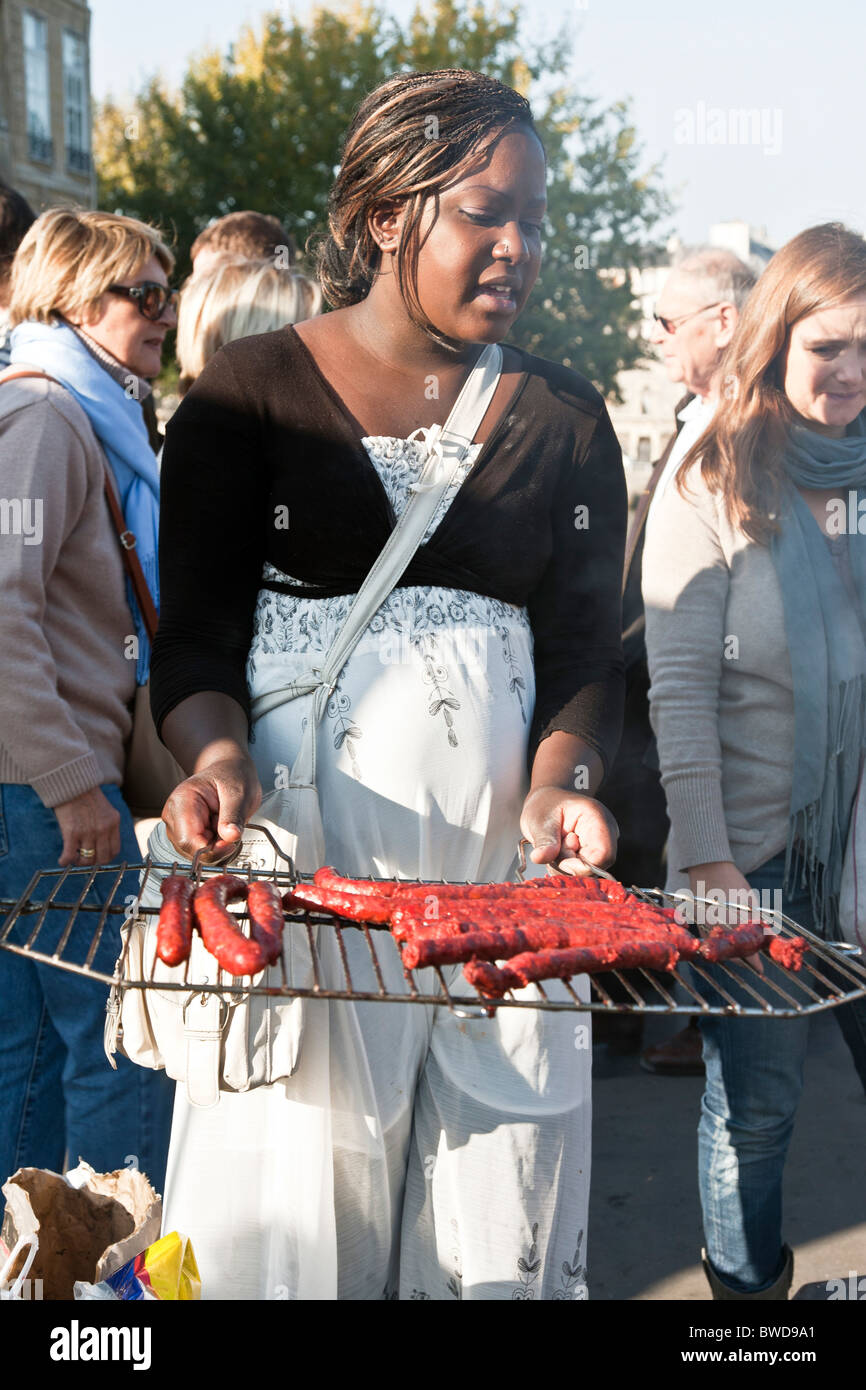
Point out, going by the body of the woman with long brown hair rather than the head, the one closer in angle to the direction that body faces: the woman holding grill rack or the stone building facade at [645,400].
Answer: the woman holding grill rack

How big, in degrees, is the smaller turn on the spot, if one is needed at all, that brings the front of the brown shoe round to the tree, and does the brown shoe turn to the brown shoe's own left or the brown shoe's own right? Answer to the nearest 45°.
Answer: approximately 90° to the brown shoe's own right

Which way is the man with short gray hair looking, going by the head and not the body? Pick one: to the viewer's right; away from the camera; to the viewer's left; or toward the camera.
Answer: to the viewer's left

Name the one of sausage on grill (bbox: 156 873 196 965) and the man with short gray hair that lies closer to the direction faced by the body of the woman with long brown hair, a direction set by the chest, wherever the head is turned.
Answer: the sausage on grill

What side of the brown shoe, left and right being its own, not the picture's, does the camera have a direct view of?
left

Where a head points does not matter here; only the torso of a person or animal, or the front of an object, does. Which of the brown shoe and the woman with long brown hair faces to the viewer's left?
the brown shoe

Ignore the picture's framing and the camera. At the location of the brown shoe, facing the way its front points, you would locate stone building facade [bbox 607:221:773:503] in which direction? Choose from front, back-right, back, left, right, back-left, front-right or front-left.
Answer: right
